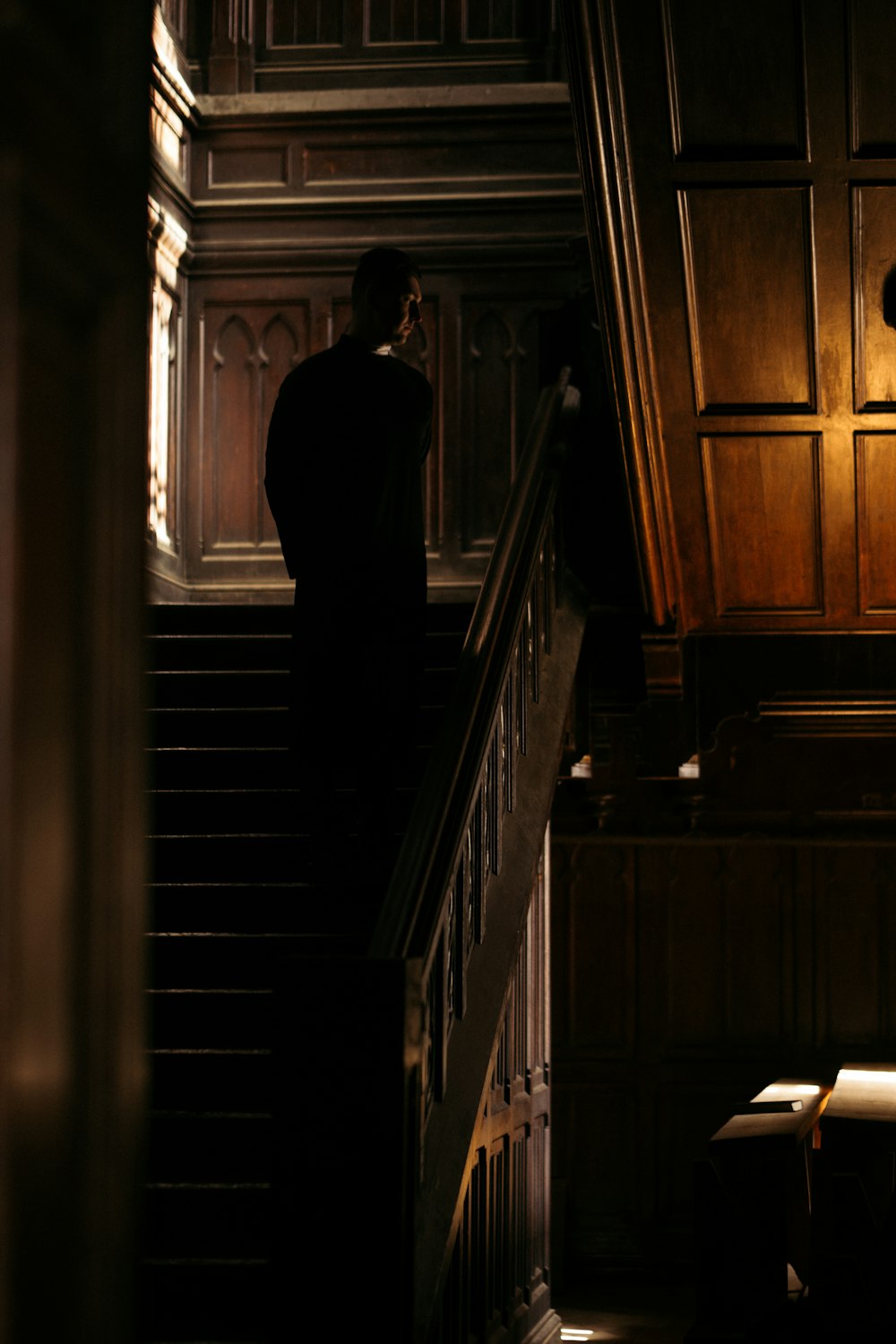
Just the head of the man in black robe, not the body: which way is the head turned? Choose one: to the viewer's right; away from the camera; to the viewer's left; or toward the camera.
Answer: to the viewer's right

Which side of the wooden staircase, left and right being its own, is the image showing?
front
